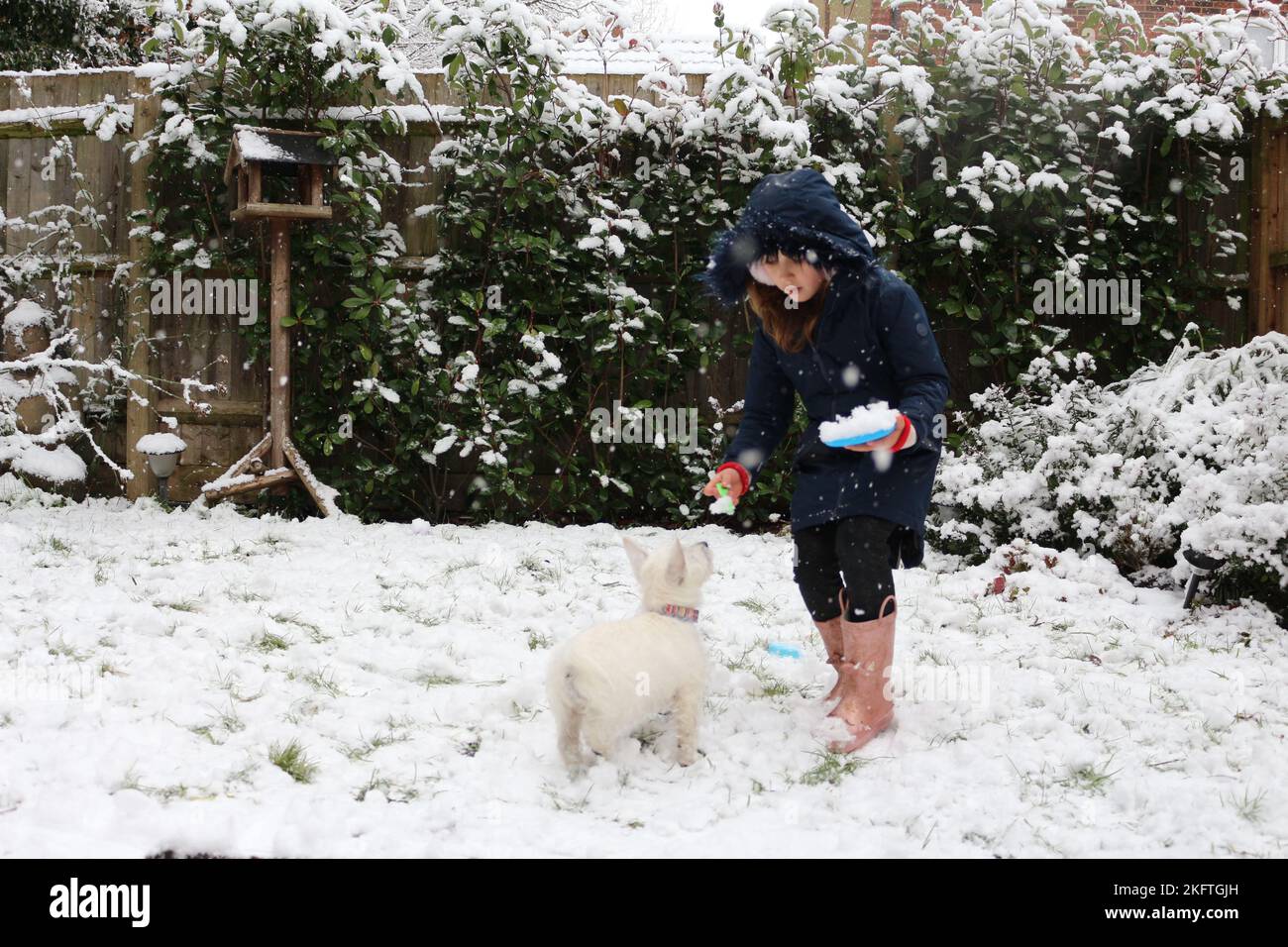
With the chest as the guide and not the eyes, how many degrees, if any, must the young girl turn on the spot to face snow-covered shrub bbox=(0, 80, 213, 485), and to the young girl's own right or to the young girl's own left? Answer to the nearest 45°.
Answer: approximately 90° to the young girl's own right

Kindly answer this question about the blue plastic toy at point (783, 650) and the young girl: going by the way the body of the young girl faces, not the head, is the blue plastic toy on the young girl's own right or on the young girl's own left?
on the young girl's own right

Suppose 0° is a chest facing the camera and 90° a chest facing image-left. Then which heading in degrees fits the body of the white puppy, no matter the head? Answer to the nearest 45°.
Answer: approximately 225°

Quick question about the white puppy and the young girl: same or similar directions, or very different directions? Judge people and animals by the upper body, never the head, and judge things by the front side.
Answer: very different directions

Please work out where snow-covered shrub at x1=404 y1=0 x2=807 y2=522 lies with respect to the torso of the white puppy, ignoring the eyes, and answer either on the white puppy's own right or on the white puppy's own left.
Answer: on the white puppy's own left

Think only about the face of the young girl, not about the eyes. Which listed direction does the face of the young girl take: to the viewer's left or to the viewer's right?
to the viewer's left
